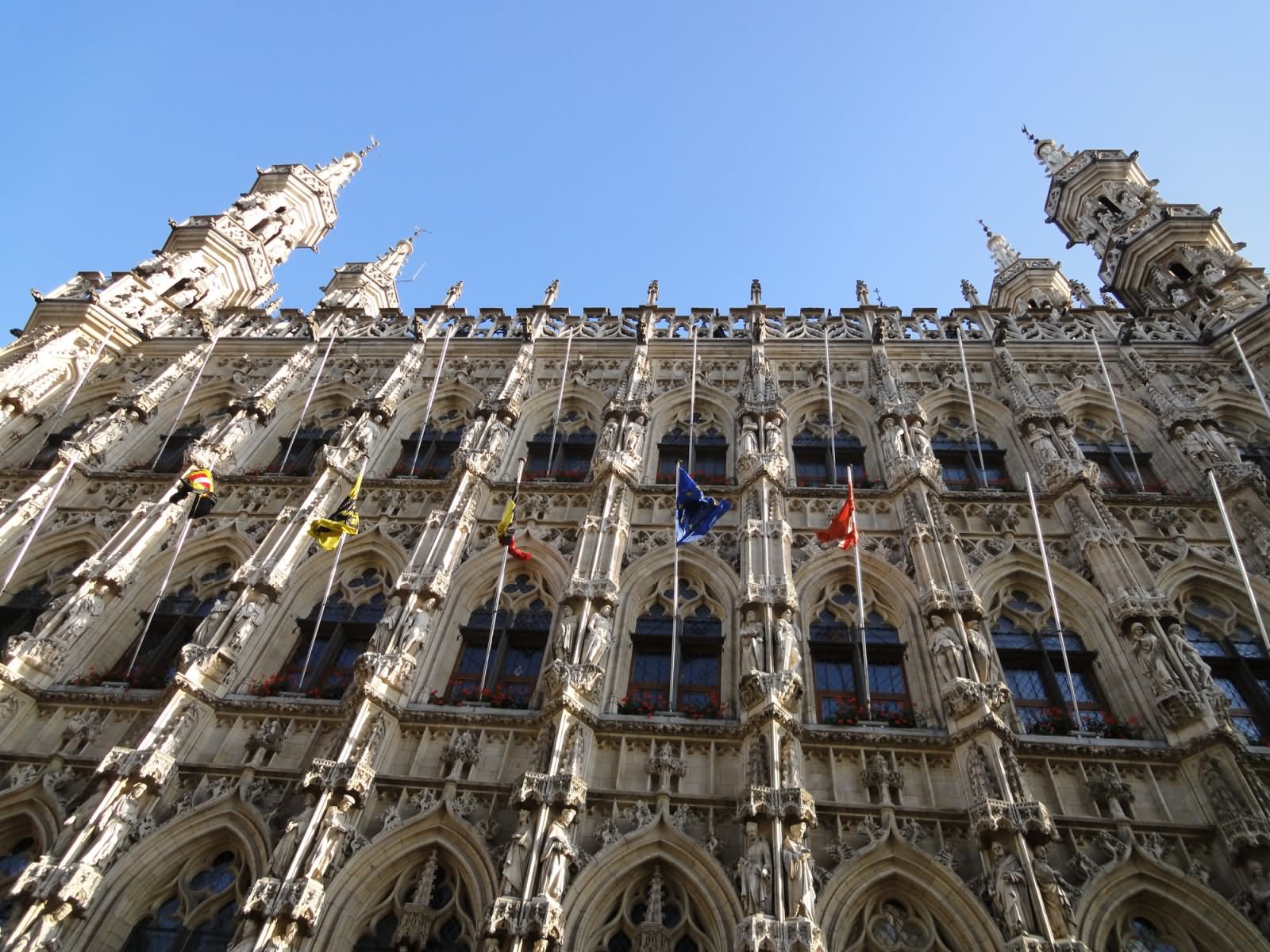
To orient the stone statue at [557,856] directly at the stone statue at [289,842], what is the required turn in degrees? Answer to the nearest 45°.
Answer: approximately 135° to its right

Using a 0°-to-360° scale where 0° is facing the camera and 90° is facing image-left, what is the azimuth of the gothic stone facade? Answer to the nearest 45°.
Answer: approximately 0°

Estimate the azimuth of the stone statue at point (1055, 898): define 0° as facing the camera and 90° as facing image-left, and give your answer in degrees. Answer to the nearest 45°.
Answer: approximately 315°

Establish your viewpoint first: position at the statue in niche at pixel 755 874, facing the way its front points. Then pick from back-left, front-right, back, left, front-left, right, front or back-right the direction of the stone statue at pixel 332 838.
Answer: front-right

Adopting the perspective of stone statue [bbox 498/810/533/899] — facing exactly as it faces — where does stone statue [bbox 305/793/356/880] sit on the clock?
stone statue [bbox 305/793/356/880] is roughly at 2 o'clock from stone statue [bbox 498/810/533/899].

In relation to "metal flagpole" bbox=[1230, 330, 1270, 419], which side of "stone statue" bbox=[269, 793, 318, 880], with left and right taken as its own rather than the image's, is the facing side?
left

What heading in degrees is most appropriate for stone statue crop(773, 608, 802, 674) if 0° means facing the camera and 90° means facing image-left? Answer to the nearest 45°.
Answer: approximately 315°

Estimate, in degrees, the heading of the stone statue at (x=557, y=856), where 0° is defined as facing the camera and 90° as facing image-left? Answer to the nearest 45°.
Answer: approximately 315°

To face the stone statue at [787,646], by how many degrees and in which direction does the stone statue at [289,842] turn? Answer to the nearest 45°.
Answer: approximately 90° to its left
